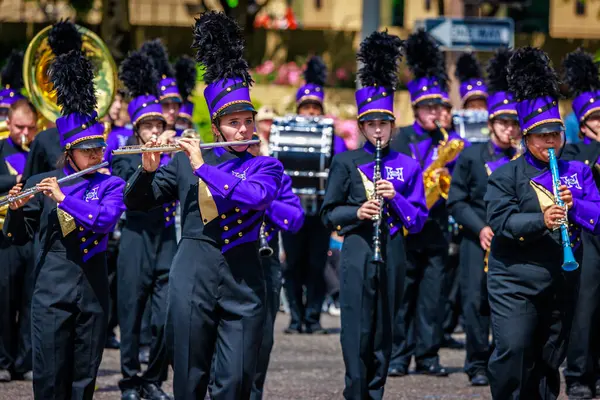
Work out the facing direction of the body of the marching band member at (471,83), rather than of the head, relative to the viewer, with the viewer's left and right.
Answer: facing the viewer

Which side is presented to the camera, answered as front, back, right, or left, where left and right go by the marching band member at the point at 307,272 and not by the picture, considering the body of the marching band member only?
front

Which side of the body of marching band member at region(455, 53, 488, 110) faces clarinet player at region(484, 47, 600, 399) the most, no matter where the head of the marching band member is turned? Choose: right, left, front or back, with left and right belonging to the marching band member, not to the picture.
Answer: front

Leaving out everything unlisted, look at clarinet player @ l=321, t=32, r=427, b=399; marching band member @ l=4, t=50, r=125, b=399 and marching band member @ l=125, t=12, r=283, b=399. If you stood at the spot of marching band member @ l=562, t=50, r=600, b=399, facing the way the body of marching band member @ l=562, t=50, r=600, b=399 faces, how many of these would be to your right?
3

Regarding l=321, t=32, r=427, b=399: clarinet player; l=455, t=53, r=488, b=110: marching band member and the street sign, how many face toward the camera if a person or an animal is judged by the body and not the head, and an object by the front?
3

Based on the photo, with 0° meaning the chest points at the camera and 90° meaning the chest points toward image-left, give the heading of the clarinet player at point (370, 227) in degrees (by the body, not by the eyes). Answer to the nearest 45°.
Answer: approximately 0°

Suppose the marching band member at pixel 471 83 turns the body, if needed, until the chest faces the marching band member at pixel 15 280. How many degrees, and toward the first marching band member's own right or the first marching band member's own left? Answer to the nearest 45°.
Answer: approximately 45° to the first marching band member's own right
